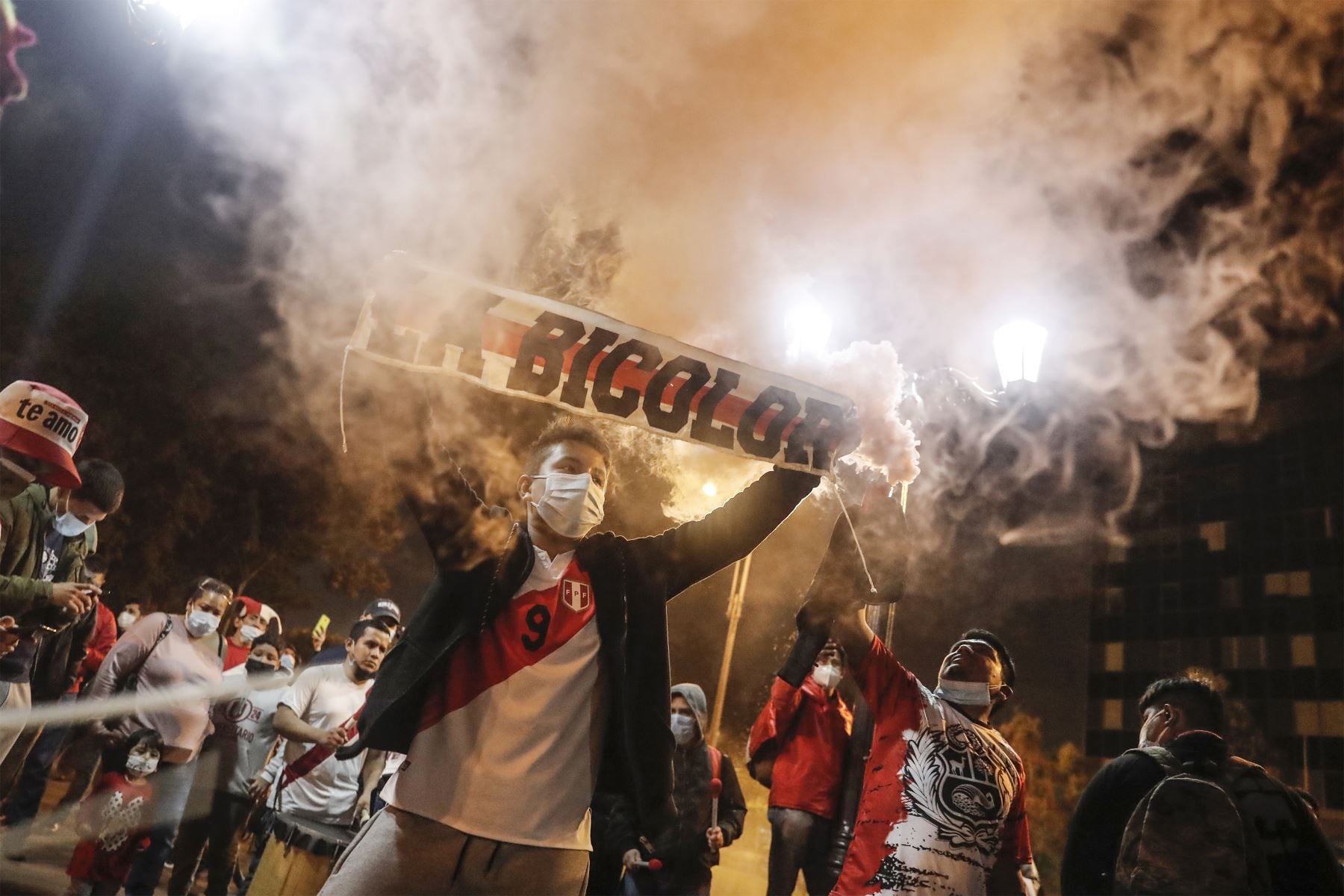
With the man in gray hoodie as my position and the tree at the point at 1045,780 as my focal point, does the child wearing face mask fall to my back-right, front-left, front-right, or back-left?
back-left

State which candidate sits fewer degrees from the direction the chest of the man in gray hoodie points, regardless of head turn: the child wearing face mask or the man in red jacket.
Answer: the child wearing face mask

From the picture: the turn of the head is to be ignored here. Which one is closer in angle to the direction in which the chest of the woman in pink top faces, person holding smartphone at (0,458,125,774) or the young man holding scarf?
the young man holding scarf

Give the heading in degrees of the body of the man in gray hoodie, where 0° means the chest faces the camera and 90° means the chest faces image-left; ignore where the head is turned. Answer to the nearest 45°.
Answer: approximately 45°
